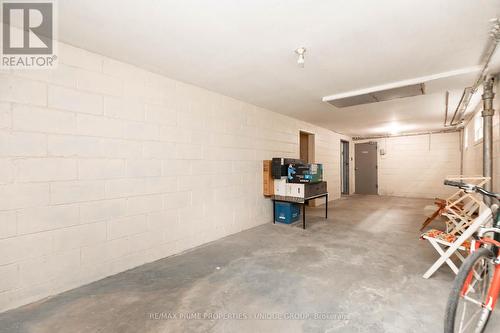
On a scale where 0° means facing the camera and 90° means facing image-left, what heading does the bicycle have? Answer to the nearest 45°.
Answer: approximately 45°

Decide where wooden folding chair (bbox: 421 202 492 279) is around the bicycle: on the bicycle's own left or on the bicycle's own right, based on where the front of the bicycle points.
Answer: on the bicycle's own right

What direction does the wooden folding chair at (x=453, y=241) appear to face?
to the viewer's left

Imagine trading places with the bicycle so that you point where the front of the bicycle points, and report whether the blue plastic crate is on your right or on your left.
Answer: on your right

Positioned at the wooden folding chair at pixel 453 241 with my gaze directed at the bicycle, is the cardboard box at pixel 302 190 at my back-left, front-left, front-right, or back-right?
back-right
